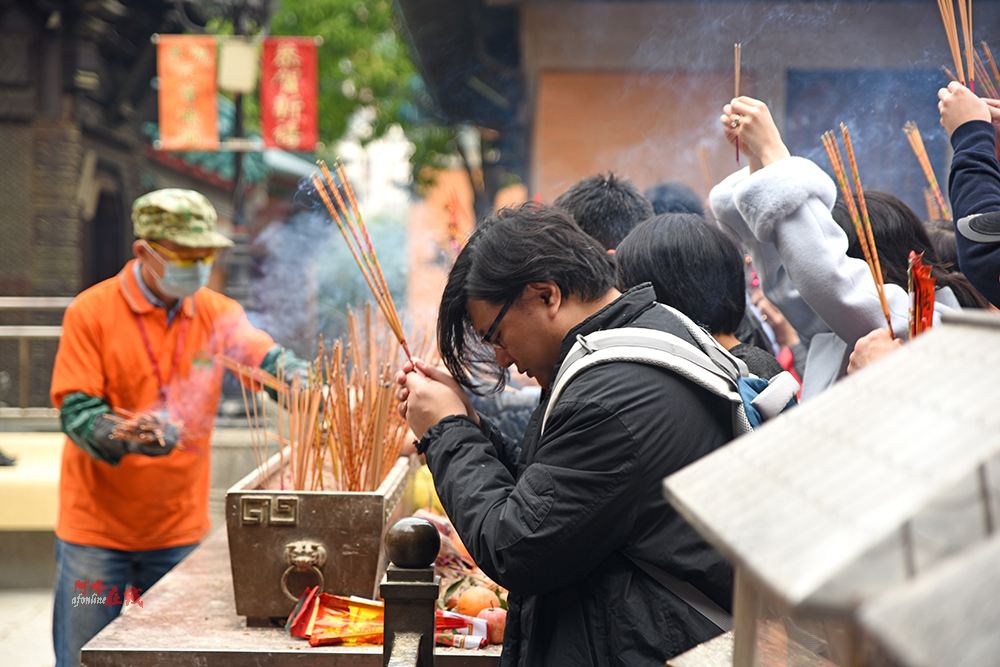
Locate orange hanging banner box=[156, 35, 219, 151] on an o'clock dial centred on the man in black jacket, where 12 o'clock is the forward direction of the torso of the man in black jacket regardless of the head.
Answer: The orange hanging banner is roughly at 2 o'clock from the man in black jacket.

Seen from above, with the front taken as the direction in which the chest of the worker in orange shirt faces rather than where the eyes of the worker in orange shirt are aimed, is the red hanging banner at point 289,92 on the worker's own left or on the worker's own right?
on the worker's own left

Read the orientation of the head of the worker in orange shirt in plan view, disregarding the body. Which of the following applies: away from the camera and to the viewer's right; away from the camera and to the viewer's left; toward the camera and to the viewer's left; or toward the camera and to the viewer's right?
toward the camera and to the viewer's right

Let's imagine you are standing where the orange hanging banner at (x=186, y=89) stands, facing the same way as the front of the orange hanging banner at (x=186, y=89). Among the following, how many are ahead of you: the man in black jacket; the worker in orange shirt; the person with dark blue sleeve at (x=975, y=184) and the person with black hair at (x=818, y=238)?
4

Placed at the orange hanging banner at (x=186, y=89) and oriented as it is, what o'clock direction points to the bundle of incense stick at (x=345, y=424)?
The bundle of incense stick is roughly at 12 o'clock from the orange hanging banner.

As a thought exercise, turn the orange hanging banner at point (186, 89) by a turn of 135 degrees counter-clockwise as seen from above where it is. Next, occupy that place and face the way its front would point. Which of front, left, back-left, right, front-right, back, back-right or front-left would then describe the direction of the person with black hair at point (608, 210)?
back-right

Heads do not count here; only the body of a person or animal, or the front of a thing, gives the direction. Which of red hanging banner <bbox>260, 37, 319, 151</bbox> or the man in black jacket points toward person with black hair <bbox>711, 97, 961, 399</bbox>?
the red hanging banner

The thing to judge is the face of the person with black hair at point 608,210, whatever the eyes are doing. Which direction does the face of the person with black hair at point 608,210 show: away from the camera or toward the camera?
away from the camera

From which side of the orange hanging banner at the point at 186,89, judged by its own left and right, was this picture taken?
front

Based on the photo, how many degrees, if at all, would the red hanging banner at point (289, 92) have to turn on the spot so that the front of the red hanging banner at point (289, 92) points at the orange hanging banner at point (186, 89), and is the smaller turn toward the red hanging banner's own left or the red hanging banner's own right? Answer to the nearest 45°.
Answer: approximately 45° to the red hanging banner's own right

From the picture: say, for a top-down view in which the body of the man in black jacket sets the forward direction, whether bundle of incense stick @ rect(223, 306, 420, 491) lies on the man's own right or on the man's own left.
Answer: on the man's own right

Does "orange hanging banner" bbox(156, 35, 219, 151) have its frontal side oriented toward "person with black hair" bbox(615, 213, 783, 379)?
yes

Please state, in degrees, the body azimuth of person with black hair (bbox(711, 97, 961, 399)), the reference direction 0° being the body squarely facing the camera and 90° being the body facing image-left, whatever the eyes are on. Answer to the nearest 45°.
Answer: approximately 90°

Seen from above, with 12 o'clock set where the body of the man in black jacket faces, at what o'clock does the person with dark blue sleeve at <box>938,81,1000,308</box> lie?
The person with dark blue sleeve is roughly at 5 o'clock from the man in black jacket.

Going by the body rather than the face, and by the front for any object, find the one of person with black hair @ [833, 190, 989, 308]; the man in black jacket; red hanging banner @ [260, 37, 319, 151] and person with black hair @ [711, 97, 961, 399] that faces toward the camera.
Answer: the red hanging banner
